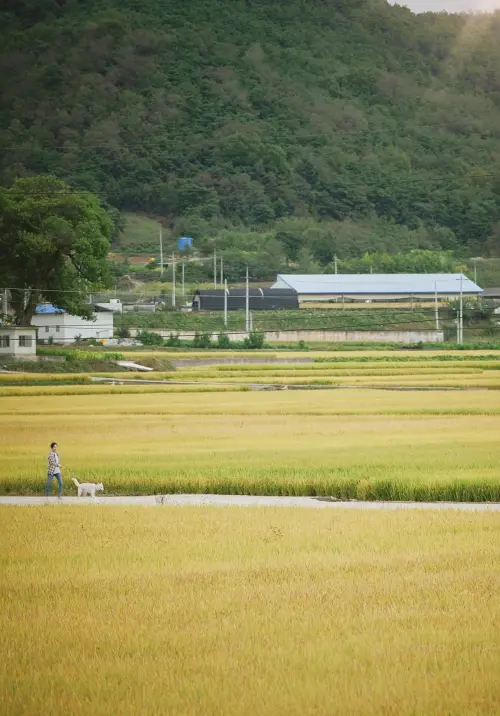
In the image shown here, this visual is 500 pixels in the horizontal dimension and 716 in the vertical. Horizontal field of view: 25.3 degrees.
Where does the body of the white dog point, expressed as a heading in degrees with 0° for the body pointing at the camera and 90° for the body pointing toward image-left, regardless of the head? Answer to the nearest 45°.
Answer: approximately 270°

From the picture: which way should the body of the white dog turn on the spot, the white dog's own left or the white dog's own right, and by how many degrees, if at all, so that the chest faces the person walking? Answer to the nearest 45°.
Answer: approximately 135° to the white dog's own left
